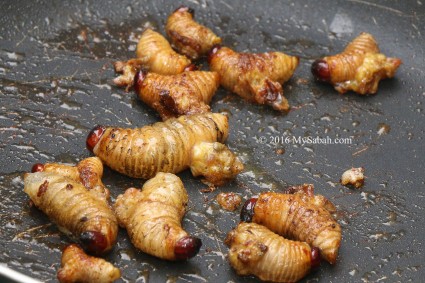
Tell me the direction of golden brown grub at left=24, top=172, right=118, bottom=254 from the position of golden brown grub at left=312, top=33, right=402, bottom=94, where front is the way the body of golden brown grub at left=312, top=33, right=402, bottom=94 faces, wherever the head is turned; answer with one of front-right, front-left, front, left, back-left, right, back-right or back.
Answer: front-left

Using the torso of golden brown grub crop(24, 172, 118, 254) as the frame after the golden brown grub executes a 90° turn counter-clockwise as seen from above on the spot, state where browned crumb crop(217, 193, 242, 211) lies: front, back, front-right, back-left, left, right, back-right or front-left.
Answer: front-right

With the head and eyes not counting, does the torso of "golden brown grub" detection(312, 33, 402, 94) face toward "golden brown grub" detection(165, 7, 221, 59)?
yes

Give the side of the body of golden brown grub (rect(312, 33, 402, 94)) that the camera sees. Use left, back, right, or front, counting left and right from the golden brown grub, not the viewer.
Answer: left

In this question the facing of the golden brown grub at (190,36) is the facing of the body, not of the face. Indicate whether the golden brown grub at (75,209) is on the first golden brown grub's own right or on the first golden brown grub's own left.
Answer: on the first golden brown grub's own left

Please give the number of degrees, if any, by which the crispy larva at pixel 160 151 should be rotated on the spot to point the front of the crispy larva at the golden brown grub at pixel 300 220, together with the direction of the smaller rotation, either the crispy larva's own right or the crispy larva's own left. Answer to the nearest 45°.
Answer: approximately 135° to the crispy larva's own left

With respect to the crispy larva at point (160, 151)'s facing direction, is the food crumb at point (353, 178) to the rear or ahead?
to the rear

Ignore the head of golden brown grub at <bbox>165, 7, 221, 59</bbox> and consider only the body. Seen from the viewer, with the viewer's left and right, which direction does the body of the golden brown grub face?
facing away from the viewer and to the left of the viewer

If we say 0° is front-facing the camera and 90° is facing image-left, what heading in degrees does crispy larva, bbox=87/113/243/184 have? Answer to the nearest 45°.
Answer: approximately 90°

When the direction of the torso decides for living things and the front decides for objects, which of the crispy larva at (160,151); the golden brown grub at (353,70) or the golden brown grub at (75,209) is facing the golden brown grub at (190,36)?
the golden brown grub at (353,70)

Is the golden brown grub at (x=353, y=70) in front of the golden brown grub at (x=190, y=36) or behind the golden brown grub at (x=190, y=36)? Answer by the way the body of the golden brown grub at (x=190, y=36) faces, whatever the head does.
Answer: behind

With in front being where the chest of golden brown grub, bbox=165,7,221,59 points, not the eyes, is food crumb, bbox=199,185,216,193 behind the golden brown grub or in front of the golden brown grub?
behind

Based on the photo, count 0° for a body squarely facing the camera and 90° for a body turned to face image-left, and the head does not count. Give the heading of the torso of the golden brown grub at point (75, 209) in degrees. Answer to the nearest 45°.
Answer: approximately 315°

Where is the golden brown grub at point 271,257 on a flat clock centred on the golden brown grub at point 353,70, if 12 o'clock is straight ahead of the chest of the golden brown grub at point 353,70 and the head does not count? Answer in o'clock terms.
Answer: the golden brown grub at point 271,257 is roughly at 9 o'clock from the golden brown grub at point 353,70.

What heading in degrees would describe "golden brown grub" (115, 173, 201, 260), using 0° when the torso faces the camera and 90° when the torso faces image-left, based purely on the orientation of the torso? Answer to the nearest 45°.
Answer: approximately 315°

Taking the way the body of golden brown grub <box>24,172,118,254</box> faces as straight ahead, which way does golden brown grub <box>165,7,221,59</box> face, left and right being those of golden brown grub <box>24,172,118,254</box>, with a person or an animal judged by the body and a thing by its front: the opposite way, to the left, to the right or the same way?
the opposite way

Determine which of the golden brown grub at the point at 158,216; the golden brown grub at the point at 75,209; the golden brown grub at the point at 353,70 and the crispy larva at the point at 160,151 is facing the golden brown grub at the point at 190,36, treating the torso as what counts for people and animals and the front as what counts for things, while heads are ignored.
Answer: the golden brown grub at the point at 353,70
